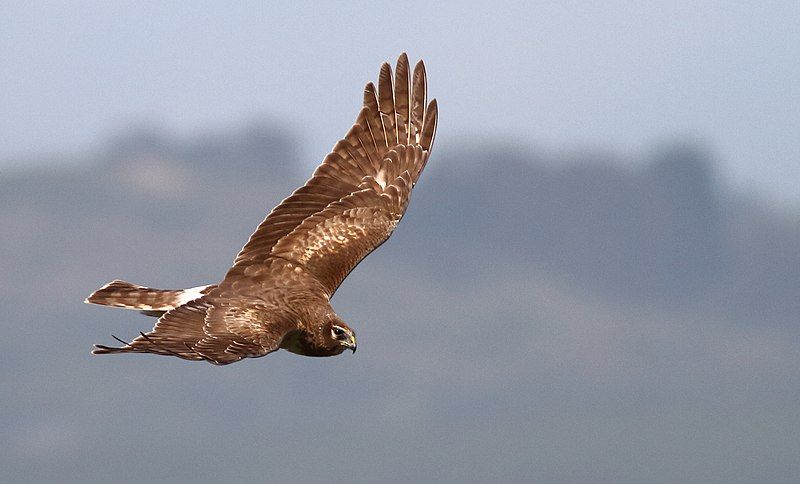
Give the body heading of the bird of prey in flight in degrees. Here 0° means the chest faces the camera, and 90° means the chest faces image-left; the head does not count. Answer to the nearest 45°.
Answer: approximately 270°
